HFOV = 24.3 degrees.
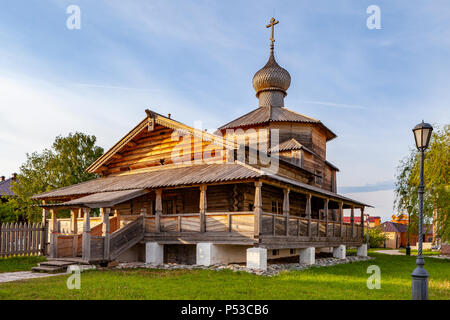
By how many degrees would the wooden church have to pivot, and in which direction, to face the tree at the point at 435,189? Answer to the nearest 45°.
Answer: approximately 180°

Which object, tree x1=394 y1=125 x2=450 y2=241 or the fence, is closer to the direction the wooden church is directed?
the fence

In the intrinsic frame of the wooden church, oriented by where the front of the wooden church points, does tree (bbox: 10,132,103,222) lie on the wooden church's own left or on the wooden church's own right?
on the wooden church's own right

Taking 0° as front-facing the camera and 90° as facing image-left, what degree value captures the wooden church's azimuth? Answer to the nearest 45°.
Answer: approximately 45°
